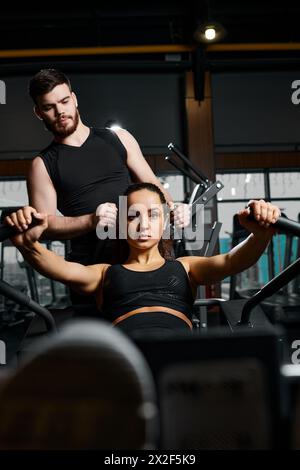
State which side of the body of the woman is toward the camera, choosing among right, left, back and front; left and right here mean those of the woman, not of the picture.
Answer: front

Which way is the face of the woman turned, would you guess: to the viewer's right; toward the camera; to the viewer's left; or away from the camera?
toward the camera

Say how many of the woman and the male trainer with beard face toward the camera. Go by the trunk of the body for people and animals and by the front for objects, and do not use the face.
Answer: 2

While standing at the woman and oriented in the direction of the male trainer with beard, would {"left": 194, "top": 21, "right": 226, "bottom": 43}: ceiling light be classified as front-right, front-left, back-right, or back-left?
front-right

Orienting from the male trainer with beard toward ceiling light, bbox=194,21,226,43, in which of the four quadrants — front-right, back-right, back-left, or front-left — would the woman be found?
back-right

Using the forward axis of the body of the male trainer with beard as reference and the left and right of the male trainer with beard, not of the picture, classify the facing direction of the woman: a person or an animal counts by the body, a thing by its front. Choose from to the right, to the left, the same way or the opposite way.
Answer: the same way

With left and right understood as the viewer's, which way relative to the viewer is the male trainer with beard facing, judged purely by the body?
facing the viewer
